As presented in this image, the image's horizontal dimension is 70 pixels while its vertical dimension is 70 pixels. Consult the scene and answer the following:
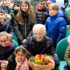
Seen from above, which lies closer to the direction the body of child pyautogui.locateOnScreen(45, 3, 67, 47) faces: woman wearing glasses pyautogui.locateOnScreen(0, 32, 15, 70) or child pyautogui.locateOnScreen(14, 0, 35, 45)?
the woman wearing glasses

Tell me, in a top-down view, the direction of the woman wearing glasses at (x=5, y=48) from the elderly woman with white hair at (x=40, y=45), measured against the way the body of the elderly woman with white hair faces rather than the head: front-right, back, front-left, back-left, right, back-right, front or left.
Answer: right

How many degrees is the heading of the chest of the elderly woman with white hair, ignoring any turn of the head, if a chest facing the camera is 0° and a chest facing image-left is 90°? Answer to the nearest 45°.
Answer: approximately 0°

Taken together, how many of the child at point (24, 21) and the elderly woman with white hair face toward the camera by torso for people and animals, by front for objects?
2

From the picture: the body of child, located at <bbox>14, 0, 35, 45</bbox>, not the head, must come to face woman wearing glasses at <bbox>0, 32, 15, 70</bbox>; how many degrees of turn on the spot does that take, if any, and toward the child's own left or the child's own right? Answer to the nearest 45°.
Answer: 0° — they already face them

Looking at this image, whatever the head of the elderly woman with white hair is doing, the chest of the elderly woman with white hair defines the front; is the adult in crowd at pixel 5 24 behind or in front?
behind

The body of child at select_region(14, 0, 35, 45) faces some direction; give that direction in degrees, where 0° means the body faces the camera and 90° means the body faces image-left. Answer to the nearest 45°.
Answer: approximately 0°

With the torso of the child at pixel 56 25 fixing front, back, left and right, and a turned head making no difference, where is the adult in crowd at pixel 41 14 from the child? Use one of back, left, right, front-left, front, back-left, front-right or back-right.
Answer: right
